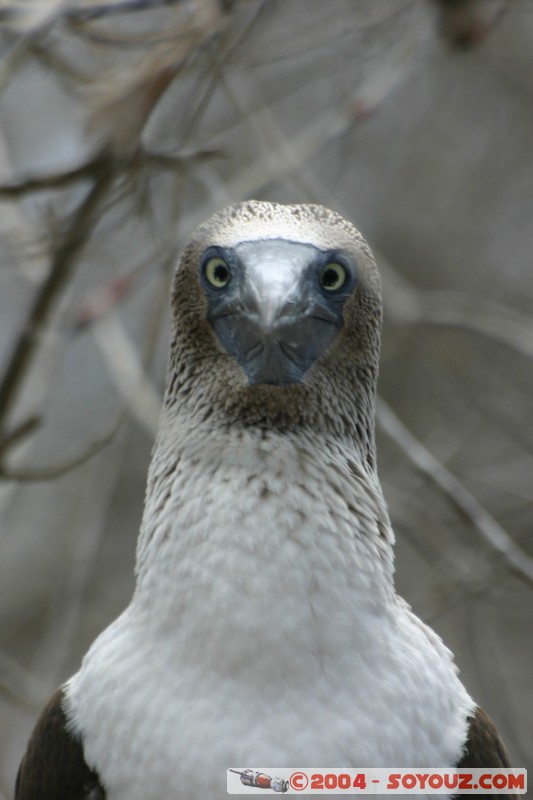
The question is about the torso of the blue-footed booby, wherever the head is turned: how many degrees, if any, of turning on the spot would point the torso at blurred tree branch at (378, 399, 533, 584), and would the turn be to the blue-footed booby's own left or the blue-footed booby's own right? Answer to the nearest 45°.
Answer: approximately 135° to the blue-footed booby's own left

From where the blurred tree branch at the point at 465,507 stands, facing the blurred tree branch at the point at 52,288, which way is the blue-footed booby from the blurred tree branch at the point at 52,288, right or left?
left

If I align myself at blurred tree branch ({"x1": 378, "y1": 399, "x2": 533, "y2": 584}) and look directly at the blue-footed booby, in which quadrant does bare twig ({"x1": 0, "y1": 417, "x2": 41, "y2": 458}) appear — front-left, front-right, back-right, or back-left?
front-right

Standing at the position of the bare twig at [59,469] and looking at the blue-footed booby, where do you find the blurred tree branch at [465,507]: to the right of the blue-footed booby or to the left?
left

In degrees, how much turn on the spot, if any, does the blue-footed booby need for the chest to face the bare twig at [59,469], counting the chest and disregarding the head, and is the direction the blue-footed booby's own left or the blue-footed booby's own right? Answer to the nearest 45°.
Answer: approximately 135° to the blue-footed booby's own right

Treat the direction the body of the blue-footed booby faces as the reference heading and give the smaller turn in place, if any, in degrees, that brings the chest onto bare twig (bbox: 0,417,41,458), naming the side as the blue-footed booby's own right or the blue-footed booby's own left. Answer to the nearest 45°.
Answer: approximately 135° to the blue-footed booby's own right

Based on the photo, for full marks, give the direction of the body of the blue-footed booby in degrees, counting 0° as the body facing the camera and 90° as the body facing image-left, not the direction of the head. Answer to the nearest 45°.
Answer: approximately 0°
